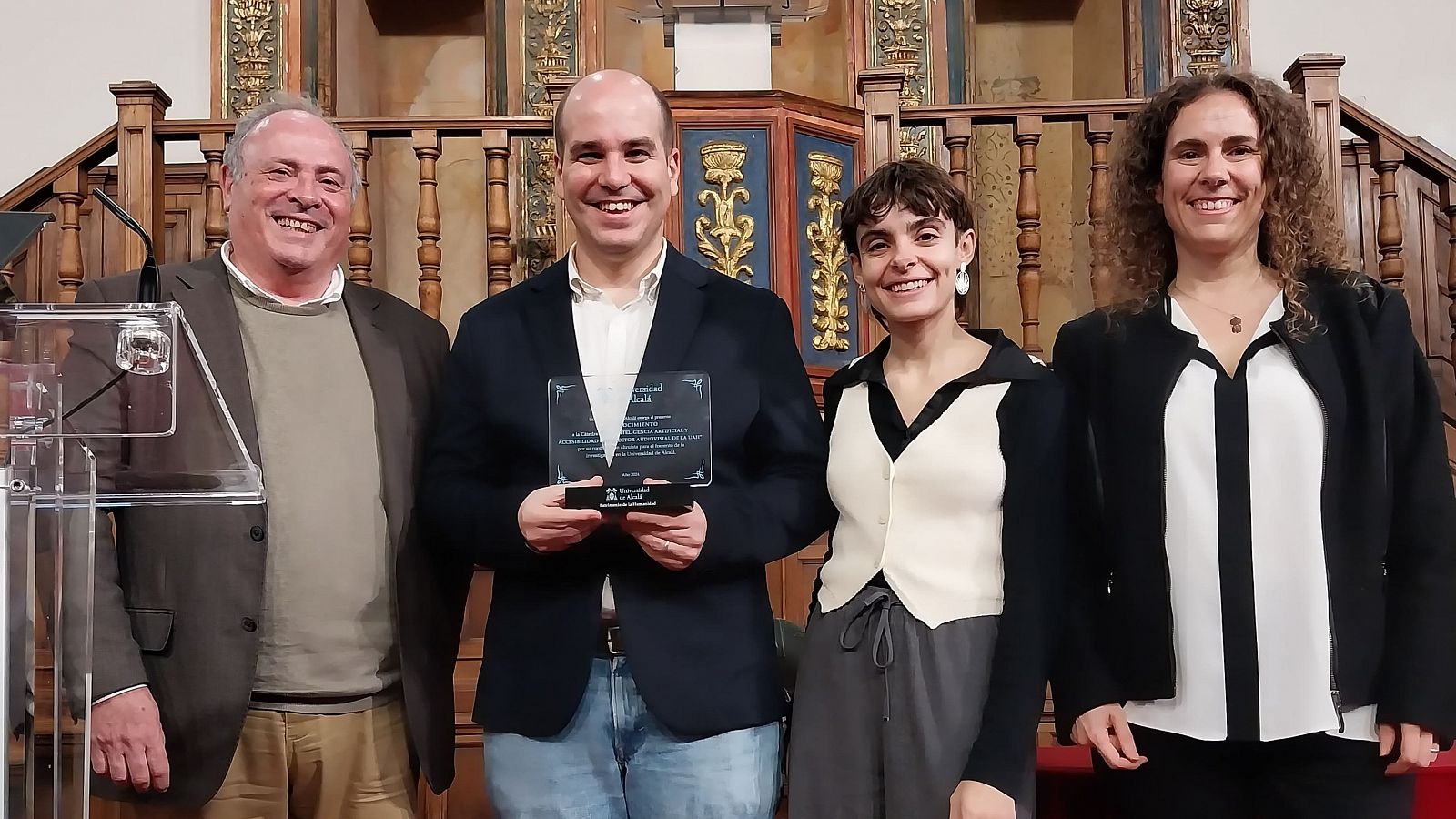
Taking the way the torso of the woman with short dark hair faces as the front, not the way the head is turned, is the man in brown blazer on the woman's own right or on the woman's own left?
on the woman's own right

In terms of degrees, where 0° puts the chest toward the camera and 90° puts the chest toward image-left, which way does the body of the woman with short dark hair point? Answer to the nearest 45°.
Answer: approximately 45°

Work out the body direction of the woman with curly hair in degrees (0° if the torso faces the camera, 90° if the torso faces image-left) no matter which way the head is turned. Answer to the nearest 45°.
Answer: approximately 0°

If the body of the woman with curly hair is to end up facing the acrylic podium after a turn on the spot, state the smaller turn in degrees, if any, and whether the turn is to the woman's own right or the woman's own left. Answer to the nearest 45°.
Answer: approximately 45° to the woman's own right

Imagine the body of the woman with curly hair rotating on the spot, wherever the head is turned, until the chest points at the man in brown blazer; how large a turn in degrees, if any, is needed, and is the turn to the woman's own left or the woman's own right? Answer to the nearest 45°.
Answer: approximately 90° to the woman's own right
